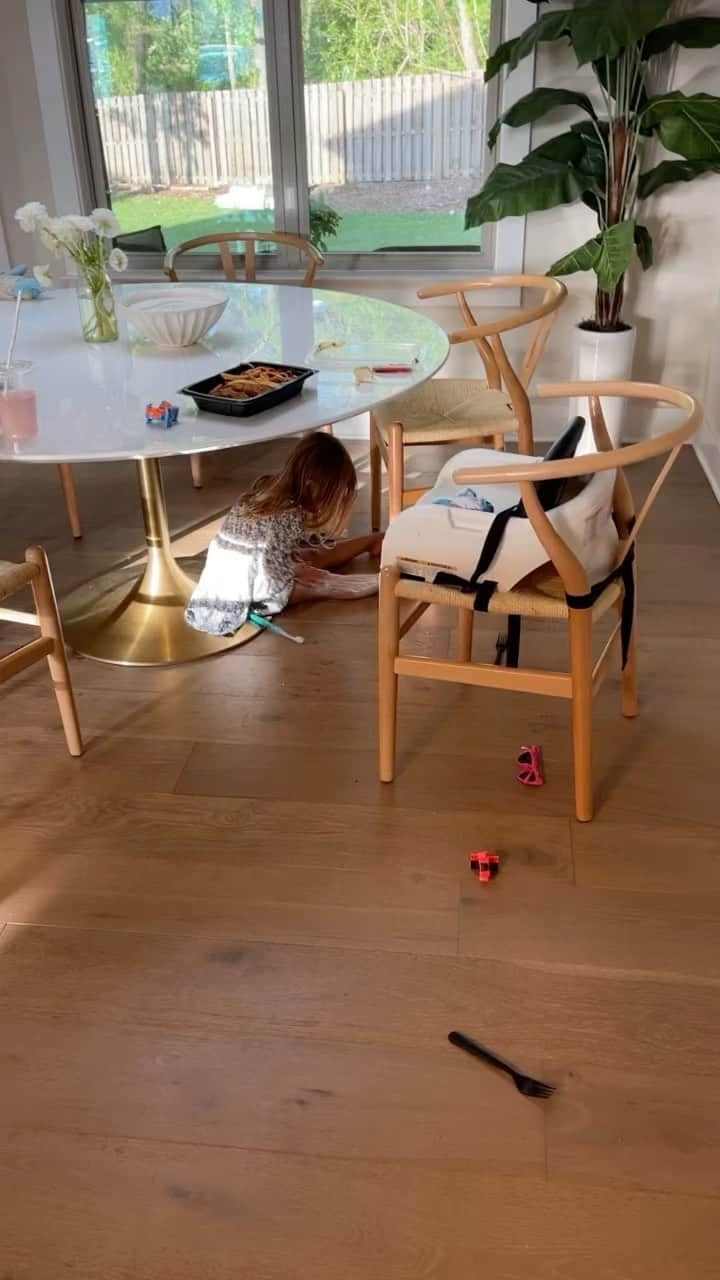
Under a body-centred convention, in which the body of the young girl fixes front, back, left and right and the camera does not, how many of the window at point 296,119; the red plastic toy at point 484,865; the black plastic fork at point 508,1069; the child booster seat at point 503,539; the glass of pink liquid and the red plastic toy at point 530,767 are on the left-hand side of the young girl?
1

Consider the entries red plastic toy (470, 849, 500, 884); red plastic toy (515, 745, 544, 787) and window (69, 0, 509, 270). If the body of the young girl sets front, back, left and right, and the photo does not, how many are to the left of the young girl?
1

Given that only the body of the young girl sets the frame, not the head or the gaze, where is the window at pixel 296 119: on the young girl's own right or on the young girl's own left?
on the young girl's own left

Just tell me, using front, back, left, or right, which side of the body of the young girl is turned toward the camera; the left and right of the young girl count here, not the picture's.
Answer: right

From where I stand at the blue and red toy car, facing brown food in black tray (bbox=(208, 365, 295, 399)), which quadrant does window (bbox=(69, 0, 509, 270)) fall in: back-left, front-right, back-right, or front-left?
front-left

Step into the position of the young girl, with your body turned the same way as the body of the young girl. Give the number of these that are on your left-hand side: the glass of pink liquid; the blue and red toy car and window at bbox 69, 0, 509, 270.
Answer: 1

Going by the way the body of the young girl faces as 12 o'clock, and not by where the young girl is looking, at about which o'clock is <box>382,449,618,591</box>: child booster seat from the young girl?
The child booster seat is roughly at 2 o'clock from the young girl.

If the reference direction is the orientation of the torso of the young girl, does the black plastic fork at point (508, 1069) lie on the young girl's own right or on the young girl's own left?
on the young girl's own right

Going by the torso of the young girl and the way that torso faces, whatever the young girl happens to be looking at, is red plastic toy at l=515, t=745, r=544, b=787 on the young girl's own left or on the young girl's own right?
on the young girl's own right

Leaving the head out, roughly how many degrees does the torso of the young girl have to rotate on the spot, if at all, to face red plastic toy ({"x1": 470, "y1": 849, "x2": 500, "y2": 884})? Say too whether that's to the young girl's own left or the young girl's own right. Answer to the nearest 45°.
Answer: approximately 90° to the young girl's own right
